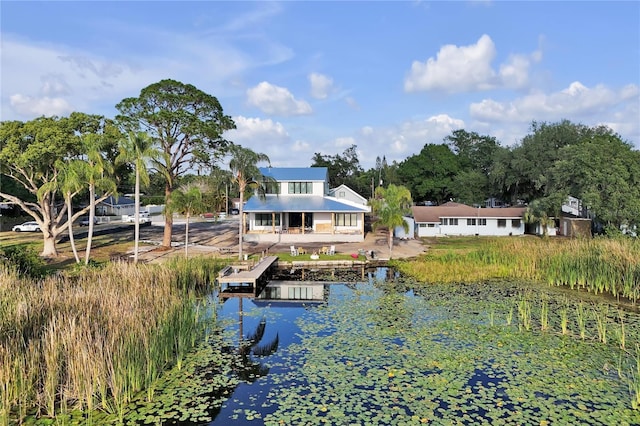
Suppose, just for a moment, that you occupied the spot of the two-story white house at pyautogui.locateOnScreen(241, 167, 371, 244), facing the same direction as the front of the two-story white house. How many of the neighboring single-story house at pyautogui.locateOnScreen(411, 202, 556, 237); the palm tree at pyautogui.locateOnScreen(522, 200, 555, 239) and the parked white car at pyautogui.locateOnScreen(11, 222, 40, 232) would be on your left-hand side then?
2

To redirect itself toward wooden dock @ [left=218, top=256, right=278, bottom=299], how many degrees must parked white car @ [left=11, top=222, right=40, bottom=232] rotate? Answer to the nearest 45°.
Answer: approximately 90° to its left

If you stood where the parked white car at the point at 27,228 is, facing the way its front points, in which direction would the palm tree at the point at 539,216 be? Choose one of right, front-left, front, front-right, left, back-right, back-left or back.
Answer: back-left

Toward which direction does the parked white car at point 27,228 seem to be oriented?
to the viewer's left

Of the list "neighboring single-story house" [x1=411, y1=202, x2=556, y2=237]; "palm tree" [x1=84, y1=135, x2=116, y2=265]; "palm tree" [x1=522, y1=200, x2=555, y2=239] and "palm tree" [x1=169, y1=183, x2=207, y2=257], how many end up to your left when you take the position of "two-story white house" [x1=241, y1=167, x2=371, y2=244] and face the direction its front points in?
2

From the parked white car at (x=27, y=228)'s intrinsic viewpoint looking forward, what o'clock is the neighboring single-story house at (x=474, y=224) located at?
The neighboring single-story house is roughly at 7 o'clock from the parked white car.

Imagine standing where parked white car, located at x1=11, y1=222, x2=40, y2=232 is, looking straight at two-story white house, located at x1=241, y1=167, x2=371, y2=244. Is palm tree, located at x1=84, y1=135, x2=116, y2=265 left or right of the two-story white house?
right

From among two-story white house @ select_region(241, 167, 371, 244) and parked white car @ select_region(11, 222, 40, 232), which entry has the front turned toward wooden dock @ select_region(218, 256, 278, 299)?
the two-story white house

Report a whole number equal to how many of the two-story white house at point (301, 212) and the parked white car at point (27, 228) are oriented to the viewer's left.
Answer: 1

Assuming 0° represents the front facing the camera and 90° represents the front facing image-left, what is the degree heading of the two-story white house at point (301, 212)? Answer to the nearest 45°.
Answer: approximately 0°

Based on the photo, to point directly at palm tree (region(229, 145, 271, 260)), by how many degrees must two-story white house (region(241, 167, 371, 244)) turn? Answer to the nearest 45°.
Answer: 0° — it already faces it

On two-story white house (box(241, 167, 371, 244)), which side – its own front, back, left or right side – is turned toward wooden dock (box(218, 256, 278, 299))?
front

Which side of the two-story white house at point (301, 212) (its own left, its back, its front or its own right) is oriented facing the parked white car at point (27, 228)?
right
